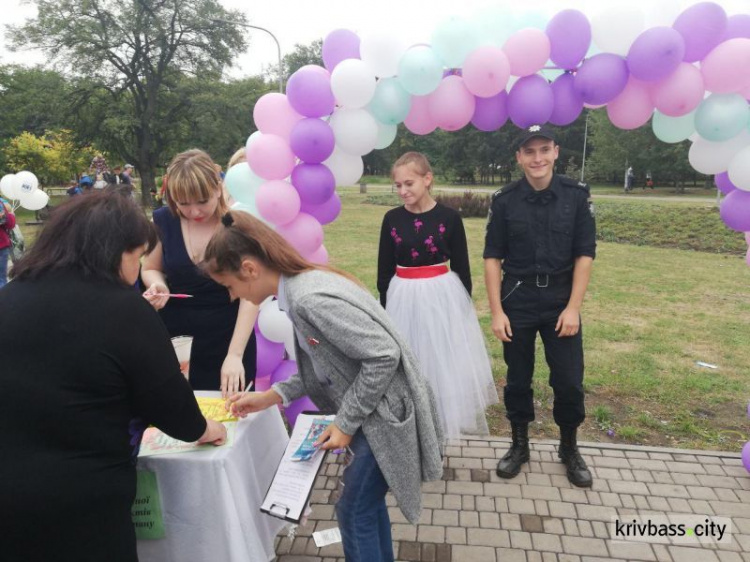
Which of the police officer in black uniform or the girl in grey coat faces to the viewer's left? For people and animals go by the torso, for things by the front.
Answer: the girl in grey coat

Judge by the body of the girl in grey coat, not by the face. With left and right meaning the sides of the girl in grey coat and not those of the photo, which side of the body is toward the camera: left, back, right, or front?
left

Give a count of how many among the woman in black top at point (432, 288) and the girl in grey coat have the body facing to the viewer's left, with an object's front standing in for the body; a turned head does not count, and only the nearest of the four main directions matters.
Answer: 1

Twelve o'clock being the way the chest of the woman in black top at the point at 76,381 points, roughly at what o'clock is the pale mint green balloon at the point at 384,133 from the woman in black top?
The pale mint green balloon is roughly at 12 o'clock from the woman in black top.

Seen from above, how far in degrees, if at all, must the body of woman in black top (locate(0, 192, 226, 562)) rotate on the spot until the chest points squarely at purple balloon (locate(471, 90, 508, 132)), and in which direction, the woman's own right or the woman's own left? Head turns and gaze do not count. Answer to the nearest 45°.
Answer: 0° — they already face it

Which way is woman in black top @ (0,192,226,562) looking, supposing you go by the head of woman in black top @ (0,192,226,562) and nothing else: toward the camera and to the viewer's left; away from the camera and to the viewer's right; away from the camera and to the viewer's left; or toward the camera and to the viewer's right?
away from the camera and to the viewer's right

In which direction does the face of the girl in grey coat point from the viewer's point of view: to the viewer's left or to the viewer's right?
to the viewer's left

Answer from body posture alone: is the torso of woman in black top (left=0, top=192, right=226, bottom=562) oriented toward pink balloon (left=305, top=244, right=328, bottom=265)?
yes

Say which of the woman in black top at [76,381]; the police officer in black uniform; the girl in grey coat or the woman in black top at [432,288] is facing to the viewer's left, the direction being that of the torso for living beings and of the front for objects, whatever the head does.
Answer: the girl in grey coat

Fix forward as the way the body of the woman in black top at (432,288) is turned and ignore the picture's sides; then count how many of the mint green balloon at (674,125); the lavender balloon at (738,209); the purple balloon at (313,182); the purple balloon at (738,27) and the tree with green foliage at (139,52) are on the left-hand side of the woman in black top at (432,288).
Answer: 3
